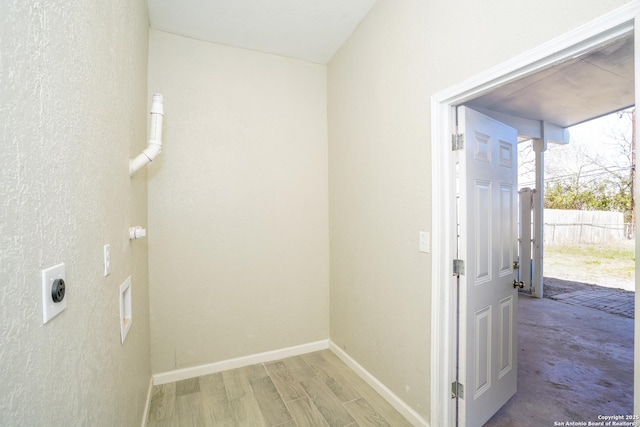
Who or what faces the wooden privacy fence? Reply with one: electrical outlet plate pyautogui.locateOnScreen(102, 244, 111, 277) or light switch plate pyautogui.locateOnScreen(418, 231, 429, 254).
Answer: electrical outlet plate pyautogui.locateOnScreen(102, 244, 111, 277)

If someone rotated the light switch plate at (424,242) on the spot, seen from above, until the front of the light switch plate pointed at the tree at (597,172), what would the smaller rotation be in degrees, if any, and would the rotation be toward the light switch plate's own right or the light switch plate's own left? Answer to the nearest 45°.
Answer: approximately 180°

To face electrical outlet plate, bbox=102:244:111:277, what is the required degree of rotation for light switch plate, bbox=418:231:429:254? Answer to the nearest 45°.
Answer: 0° — it already faces it

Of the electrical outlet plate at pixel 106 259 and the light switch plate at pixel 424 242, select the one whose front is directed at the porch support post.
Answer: the electrical outlet plate at pixel 106 259

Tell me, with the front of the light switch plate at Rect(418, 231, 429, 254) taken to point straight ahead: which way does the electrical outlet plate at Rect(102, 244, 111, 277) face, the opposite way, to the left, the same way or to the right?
the opposite way

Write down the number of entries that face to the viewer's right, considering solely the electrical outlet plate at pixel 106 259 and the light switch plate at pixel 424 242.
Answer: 1

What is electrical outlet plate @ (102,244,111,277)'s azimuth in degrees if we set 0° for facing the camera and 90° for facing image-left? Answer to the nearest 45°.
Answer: approximately 270°

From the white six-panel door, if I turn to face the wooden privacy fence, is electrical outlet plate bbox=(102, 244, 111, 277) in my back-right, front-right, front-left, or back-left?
back-left
